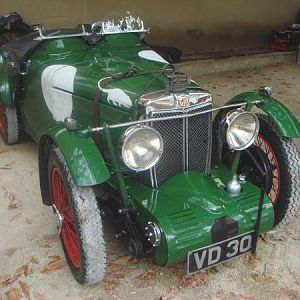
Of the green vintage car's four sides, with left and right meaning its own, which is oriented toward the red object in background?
left
